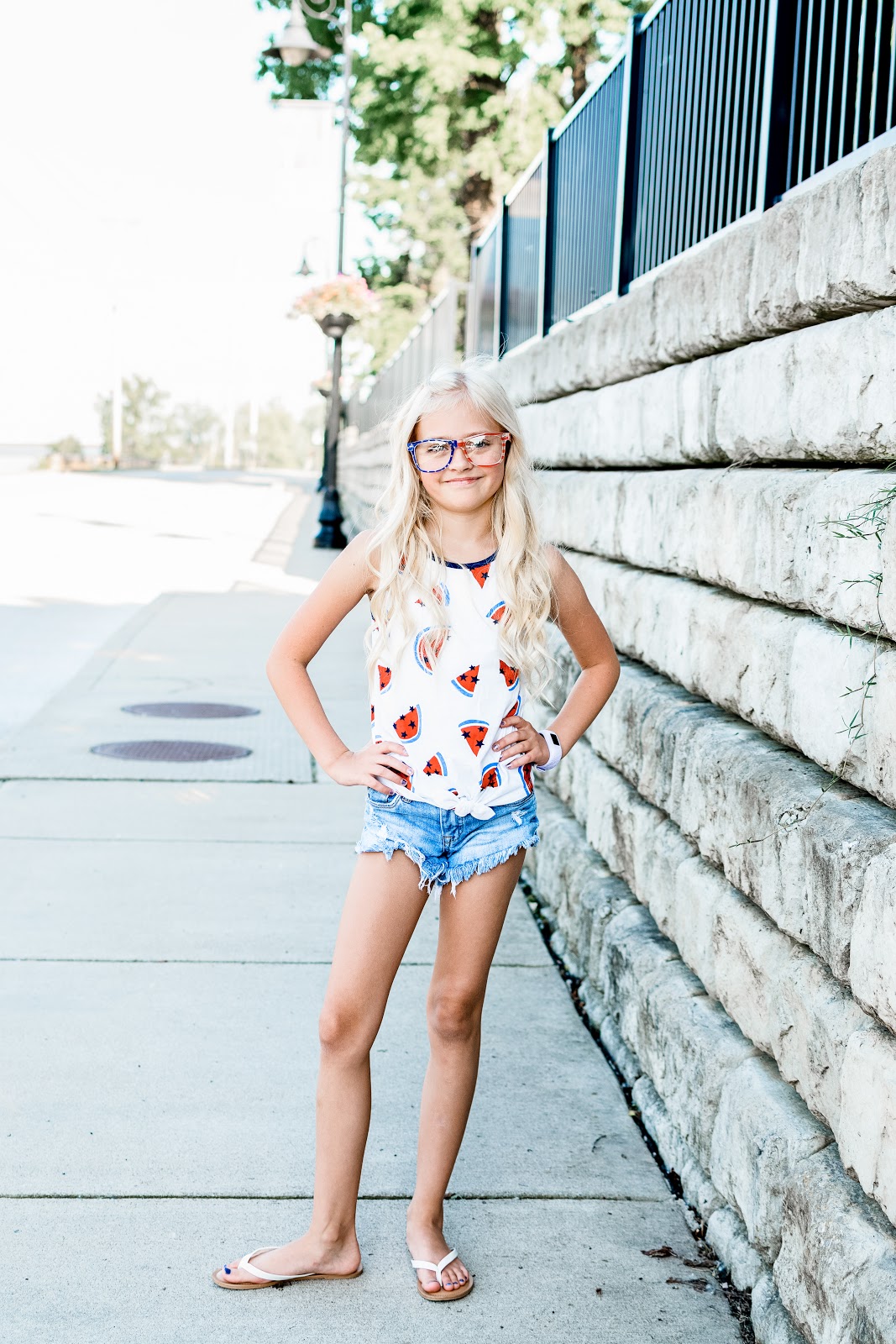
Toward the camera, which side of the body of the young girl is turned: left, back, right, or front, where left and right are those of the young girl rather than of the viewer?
front

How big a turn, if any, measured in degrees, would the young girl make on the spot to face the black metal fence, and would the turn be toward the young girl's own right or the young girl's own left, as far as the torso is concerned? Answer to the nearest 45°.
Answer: approximately 180°

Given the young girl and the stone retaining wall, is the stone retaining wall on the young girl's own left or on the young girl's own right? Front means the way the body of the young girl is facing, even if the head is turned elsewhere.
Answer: on the young girl's own left

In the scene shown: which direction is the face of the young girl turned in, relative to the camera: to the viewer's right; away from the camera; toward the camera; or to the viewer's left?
toward the camera

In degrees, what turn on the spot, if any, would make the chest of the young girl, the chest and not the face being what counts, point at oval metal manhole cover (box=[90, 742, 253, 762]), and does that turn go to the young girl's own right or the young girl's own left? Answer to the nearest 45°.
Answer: approximately 180°

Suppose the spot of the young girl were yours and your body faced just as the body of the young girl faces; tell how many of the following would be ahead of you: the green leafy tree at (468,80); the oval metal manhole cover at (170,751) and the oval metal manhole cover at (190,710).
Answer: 0

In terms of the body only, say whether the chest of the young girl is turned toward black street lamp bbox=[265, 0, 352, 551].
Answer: no

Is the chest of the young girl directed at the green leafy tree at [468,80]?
no

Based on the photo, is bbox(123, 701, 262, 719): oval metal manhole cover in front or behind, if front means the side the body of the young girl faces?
behind
